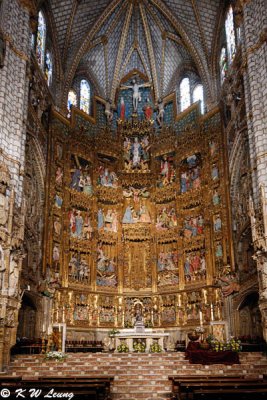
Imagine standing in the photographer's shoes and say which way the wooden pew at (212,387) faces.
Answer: facing away from the viewer

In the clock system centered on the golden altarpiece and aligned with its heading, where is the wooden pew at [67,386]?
The wooden pew is roughly at 12 o'clock from the golden altarpiece.

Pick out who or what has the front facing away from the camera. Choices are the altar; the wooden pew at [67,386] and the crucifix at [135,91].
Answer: the wooden pew

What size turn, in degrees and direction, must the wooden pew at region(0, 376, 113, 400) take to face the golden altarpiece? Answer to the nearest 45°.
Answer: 0° — it already faces it

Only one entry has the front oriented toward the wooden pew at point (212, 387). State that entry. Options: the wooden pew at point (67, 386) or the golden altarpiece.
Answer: the golden altarpiece

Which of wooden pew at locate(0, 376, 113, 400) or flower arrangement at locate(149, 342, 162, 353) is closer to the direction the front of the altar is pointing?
the wooden pew

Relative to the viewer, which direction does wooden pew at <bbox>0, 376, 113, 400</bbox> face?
away from the camera

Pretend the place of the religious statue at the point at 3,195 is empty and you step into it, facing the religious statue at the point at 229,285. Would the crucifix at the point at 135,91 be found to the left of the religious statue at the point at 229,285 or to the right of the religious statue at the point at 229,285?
left

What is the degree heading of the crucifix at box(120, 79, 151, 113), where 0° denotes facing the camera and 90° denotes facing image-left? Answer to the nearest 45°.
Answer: approximately 0°

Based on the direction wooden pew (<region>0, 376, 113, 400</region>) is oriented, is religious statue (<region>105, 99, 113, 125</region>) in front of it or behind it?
in front

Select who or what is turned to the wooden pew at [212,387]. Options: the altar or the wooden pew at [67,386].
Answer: the altar
